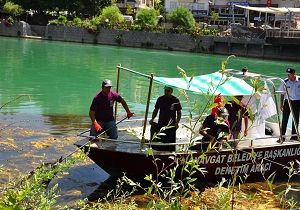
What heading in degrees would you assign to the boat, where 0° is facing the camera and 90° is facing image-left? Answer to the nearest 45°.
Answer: approximately 90°

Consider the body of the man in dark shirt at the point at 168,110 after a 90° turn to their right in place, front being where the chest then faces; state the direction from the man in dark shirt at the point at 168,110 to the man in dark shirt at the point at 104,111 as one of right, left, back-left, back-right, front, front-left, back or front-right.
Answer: front

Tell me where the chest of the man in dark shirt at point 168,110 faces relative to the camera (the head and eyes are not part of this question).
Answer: toward the camera
